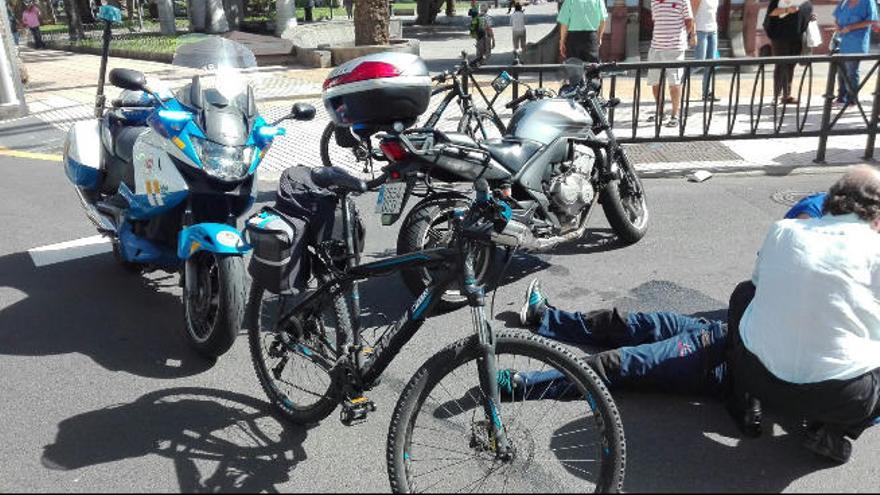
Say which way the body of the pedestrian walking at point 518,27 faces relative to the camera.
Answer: away from the camera

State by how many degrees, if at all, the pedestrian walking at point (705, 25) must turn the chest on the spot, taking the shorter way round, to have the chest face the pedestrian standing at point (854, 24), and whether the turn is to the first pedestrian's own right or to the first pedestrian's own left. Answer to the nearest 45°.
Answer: approximately 90° to the first pedestrian's own left

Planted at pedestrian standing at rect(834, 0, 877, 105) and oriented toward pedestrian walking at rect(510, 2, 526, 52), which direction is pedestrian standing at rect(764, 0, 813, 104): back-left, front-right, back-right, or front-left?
front-left

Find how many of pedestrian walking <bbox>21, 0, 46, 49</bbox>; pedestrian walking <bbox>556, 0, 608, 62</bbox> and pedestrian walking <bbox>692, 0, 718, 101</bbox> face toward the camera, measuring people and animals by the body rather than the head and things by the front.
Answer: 2

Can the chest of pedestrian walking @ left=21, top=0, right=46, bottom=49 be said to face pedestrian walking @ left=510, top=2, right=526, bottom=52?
no

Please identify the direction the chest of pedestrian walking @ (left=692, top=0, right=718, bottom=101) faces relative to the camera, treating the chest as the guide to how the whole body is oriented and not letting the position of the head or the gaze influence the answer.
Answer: toward the camera

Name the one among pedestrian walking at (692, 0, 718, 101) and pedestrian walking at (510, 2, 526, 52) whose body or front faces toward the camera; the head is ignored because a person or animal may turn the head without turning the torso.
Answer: pedestrian walking at (692, 0, 718, 101)

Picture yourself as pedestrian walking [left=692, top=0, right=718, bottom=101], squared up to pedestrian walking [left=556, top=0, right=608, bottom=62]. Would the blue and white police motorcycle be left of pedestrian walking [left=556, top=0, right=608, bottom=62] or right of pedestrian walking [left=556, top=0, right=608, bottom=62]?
left

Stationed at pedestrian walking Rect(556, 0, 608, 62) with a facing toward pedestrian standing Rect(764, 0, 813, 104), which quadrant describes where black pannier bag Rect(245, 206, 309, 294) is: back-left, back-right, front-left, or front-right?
back-right

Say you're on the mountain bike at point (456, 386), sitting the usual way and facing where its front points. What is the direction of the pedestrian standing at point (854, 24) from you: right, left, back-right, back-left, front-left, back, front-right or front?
left

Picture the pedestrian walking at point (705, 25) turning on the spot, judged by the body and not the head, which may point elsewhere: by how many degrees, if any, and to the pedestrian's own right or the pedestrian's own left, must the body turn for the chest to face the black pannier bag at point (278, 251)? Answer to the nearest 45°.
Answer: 0° — they already face it

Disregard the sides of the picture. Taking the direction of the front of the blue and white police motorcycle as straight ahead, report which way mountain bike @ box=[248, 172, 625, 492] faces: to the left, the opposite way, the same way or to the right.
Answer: the same way

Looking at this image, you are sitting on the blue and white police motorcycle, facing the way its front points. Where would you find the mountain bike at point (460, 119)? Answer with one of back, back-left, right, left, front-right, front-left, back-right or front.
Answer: left
